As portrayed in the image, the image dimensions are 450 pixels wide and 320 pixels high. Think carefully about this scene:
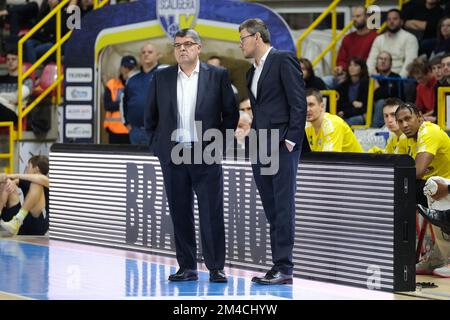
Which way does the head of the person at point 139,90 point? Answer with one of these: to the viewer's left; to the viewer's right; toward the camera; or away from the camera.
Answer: toward the camera

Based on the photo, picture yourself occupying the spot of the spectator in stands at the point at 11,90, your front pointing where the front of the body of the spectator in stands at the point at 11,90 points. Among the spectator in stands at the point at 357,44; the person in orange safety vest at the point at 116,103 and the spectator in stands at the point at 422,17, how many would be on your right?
0

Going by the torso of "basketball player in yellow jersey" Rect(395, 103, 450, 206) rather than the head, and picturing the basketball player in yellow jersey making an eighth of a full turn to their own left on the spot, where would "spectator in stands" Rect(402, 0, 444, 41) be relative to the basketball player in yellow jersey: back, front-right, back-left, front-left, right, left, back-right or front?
back

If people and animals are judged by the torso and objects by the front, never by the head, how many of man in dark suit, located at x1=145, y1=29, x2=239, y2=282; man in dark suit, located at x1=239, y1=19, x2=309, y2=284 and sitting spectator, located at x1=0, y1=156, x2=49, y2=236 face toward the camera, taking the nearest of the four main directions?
1

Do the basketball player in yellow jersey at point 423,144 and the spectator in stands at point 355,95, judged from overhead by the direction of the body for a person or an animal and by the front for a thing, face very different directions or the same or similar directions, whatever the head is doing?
same or similar directions

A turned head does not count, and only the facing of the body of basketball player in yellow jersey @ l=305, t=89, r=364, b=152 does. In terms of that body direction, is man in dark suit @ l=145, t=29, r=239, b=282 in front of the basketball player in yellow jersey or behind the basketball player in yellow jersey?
in front

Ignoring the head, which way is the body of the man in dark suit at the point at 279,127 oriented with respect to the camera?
to the viewer's left

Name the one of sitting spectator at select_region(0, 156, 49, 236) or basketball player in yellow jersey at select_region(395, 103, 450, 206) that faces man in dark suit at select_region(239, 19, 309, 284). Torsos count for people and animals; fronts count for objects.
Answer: the basketball player in yellow jersey

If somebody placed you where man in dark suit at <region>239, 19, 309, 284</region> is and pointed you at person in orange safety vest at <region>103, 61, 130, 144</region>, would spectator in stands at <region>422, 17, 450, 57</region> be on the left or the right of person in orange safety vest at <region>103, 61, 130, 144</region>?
right

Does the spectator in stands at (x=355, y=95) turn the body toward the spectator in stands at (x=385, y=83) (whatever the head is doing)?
no

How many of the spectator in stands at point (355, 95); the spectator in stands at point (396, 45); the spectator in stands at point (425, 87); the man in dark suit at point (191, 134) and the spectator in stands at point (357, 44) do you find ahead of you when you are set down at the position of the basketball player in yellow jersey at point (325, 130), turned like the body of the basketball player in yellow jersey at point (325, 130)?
1

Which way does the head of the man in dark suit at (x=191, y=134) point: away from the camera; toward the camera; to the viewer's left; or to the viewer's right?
toward the camera

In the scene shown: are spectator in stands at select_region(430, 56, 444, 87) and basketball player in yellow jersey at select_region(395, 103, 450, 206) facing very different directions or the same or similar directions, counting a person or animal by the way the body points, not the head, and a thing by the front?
same or similar directions

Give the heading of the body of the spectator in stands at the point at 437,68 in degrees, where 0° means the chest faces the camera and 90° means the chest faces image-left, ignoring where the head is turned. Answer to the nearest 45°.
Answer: approximately 45°

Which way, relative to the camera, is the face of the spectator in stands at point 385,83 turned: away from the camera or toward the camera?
toward the camera

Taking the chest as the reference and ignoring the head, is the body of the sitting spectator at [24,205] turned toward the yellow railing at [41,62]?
no
